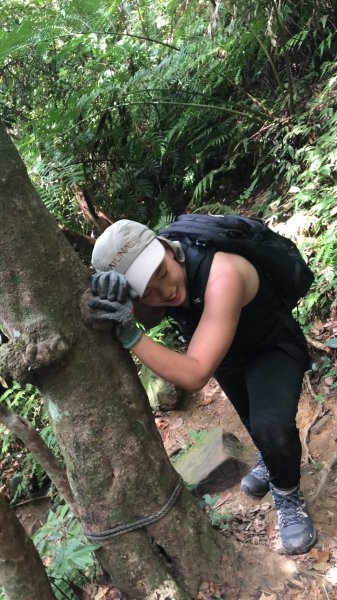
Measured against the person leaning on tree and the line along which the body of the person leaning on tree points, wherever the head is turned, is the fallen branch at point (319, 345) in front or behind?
behind

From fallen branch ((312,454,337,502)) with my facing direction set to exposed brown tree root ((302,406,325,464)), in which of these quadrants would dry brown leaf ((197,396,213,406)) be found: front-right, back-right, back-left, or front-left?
front-left

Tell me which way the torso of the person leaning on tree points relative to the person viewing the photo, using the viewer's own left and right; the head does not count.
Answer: facing the viewer and to the left of the viewer
